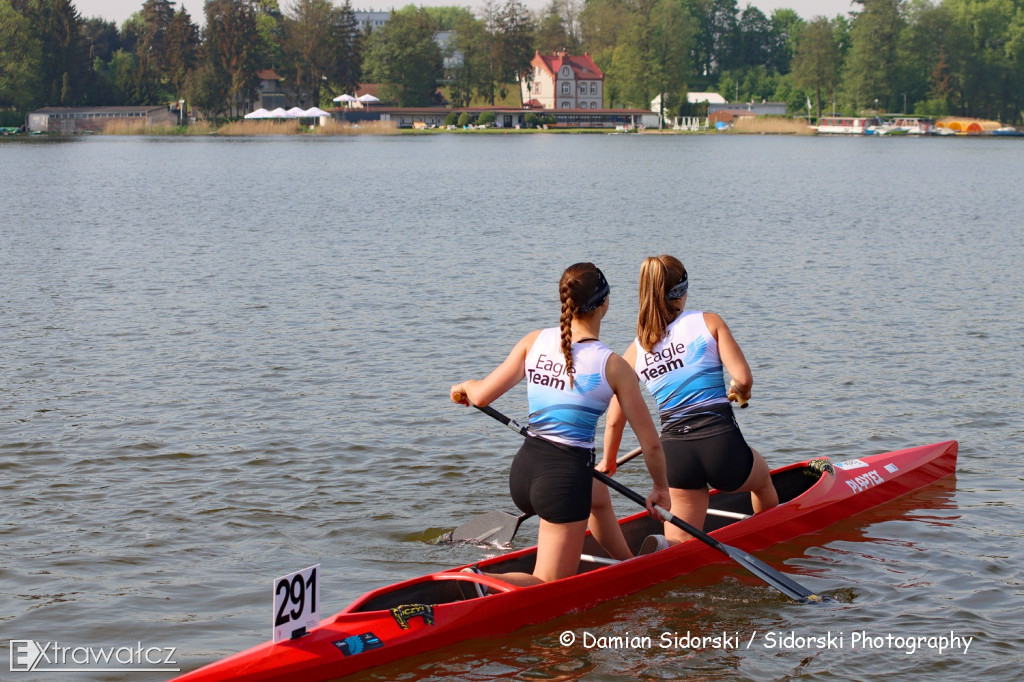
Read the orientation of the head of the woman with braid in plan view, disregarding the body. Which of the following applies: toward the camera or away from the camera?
away from the camera

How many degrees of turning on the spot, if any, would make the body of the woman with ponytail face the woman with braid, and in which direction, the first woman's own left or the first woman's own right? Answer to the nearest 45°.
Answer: approximately 180°

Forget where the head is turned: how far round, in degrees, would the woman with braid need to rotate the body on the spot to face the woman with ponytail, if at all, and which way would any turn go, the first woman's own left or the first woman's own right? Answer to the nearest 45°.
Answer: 0° — they already face them

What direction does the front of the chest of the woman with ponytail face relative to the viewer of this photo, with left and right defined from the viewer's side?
facing away from the viewer and to the right of the viewer

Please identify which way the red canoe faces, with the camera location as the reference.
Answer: facing away from the viewer and to the right of the viewer

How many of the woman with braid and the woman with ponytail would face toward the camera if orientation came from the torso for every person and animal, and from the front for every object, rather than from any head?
0

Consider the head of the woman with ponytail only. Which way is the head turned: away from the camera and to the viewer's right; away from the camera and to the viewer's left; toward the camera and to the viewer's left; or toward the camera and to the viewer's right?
away from the camera and to the viewer's right

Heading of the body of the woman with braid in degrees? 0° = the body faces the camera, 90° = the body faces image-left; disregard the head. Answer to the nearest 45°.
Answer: approximately 225°
